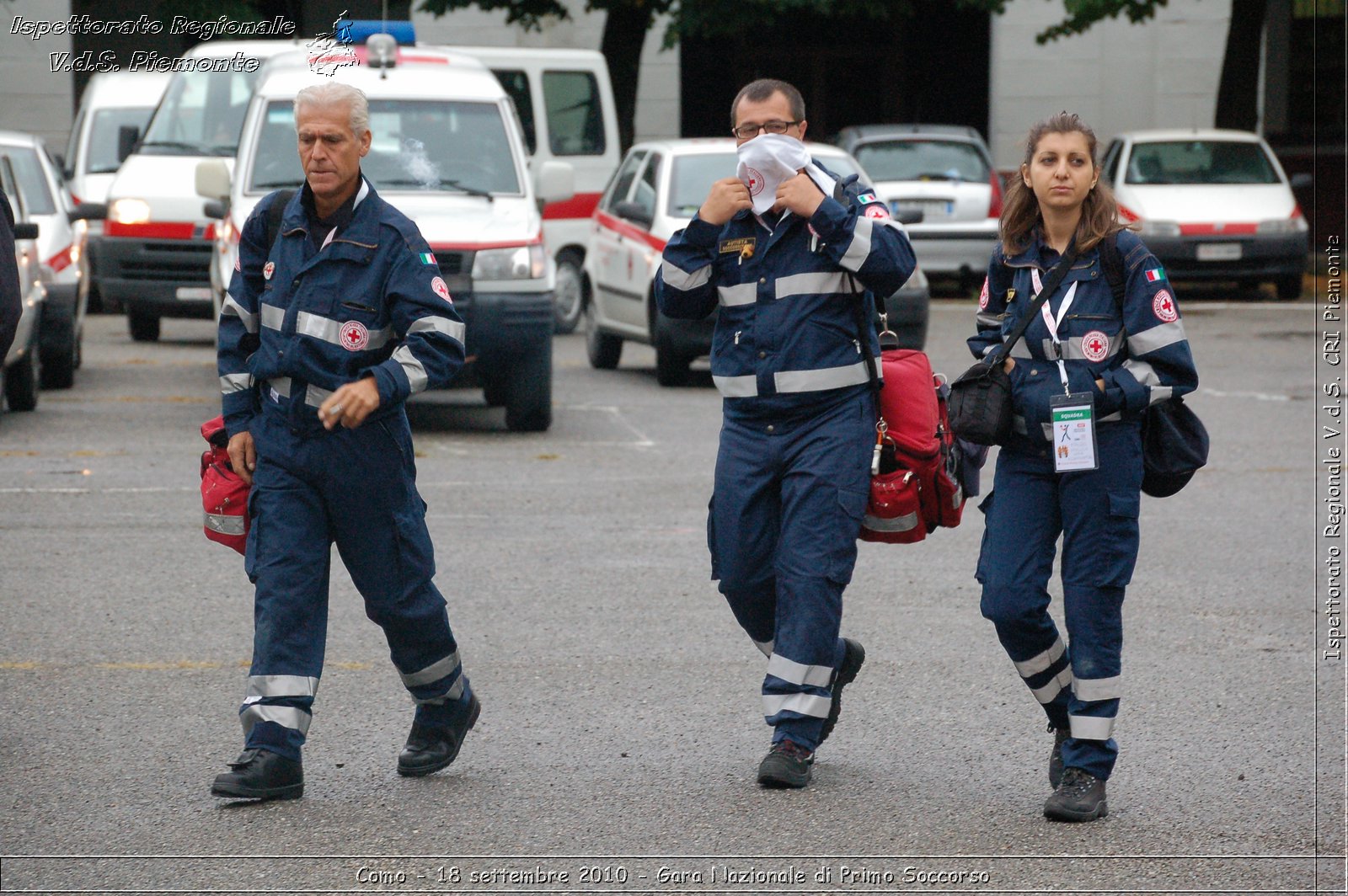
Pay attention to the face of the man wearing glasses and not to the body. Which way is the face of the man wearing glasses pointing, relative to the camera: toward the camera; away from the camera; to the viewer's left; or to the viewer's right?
toward the camera

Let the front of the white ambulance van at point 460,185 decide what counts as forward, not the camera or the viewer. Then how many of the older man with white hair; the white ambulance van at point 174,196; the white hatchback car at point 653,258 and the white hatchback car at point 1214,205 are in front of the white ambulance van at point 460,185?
1

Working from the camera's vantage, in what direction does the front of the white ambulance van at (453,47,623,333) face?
facing the viewer and to the left of the viewer

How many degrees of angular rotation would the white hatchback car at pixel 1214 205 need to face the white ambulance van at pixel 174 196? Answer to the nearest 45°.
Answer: approximately 45° to its right

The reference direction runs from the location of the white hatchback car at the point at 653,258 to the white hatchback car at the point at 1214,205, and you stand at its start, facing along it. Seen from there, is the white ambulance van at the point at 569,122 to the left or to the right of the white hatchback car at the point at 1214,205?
left

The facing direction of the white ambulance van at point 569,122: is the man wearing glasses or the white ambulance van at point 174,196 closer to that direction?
the white ambulance van

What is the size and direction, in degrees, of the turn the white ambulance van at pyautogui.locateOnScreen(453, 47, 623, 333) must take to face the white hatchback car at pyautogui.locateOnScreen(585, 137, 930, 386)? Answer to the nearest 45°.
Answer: approximately 45° to its left

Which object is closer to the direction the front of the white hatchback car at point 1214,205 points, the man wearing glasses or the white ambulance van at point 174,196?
the man wearing glasses

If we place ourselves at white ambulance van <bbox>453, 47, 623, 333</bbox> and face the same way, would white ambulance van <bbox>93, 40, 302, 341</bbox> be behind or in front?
in front

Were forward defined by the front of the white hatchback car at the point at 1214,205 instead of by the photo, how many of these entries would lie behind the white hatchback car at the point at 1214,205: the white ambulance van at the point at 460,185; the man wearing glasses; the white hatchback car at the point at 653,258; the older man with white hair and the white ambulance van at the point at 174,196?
0

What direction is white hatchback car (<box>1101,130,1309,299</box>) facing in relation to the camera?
toward the camera

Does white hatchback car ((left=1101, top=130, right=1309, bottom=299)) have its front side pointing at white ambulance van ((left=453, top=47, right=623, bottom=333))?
no

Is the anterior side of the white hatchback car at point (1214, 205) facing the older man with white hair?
yes

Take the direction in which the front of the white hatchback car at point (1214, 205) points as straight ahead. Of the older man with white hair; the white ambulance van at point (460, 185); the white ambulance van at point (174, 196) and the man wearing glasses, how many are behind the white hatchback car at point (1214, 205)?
0

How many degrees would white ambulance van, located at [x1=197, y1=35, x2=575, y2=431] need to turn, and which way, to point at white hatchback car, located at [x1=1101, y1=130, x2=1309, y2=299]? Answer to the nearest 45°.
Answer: approximately 135° to its left

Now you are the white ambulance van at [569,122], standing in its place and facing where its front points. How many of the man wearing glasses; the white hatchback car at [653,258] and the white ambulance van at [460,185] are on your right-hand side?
0

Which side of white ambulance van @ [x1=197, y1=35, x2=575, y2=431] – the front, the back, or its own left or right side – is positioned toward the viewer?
front

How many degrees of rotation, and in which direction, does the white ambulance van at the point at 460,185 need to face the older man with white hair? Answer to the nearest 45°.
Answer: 0° — it already faces them

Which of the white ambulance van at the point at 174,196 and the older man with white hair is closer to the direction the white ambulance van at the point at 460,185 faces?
the older man with white hair
